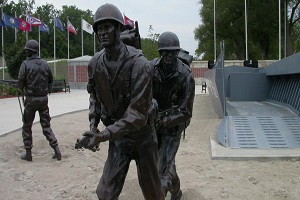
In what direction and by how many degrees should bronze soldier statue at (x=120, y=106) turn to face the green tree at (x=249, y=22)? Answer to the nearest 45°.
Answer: approximately 135° to its right

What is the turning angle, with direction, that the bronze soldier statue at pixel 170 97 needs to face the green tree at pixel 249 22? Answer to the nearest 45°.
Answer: approximately 180°

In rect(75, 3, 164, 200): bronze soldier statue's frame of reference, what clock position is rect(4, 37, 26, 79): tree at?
The tree is roughly at 4 o'clock from the bronze soldier statue.

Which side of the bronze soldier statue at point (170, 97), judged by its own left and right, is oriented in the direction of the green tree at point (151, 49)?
back

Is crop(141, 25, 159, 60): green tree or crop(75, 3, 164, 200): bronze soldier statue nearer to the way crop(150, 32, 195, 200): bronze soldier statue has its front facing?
the bronze soldier statue

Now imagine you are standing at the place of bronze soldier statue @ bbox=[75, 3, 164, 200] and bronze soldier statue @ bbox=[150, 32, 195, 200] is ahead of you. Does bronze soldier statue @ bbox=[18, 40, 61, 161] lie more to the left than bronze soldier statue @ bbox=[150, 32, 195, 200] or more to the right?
left

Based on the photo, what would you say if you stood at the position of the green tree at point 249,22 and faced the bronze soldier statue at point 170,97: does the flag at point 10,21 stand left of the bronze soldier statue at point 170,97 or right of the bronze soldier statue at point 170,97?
right

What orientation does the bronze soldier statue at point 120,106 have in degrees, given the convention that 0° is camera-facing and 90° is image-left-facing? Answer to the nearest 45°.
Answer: approximately 45°

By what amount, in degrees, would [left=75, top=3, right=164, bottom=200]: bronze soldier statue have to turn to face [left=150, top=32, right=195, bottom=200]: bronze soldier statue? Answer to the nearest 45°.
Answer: approximately 180°
